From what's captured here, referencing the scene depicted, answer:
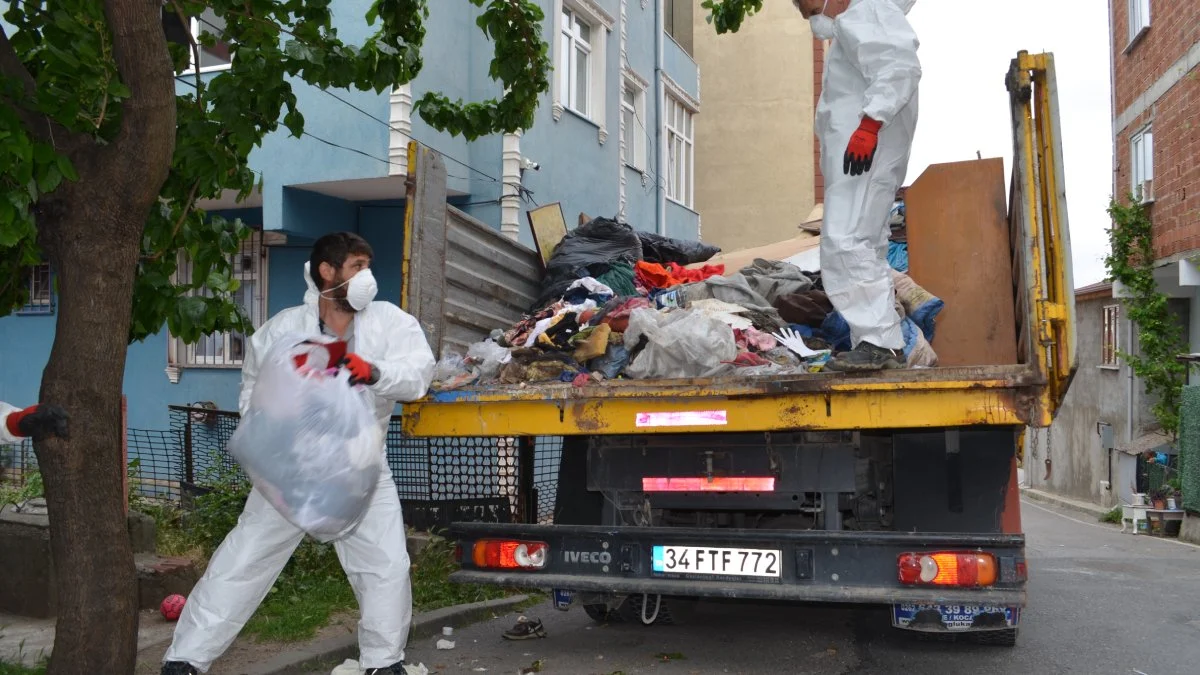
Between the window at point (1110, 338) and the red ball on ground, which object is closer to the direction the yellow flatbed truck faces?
the window

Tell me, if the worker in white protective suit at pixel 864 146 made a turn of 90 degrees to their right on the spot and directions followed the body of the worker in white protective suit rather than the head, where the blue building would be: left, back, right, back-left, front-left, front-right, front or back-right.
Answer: front-left

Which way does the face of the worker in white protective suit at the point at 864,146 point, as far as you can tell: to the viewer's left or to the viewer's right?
to the viewer's left

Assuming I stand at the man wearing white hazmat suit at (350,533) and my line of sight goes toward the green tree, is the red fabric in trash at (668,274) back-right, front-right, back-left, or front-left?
back-right

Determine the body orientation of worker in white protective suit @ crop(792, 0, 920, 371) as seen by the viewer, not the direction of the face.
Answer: to the viewer's left

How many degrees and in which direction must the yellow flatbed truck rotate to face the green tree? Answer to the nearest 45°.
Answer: approximately 90° to its left

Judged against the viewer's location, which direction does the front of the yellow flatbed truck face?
facing away from the viewer

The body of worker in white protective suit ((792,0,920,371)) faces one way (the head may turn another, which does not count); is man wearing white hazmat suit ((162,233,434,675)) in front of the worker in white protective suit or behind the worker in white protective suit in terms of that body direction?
in front

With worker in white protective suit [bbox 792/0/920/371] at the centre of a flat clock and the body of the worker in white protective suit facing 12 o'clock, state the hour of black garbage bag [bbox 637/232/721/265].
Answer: The black garbage bag is roughly at 2 o'clock from the worker in white protective suit.

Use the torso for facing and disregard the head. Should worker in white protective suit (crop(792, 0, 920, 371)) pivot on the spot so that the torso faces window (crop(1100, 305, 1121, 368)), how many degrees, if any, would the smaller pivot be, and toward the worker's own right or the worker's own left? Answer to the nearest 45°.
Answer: approximately 90° to the worker's own right
